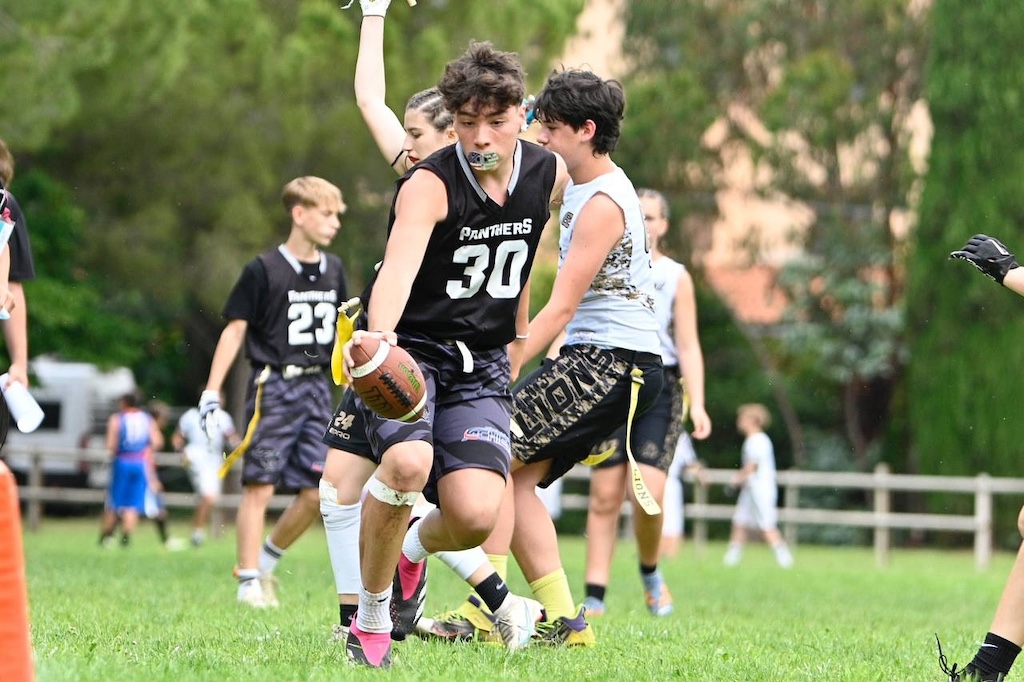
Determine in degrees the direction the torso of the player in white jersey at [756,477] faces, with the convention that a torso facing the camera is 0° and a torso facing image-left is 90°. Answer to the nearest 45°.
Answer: approximately 90°

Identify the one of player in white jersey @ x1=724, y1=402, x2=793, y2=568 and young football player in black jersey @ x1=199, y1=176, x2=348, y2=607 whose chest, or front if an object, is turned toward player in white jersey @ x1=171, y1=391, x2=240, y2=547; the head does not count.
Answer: player in white jersey @ x1=724, y1=402, x2=793, y2=568

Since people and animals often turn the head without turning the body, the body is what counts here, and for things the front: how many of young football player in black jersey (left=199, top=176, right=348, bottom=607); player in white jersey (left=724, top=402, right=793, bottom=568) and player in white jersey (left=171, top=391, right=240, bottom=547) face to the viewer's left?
1

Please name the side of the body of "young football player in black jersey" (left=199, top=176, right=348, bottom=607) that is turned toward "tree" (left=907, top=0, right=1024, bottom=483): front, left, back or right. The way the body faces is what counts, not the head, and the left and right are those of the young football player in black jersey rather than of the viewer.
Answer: left

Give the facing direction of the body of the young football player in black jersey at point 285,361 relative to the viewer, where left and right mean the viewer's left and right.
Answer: facing the viewer and to the right of the viewer
